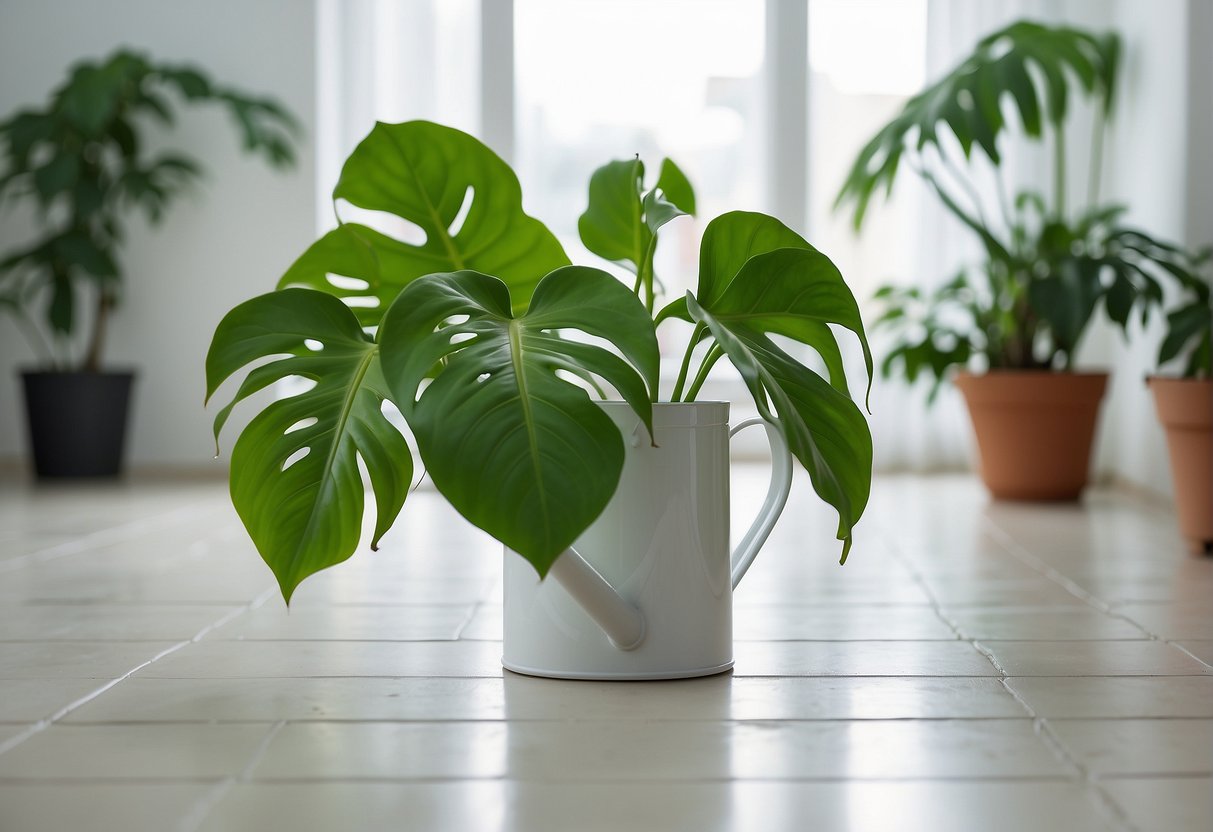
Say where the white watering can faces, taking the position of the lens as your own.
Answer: facing the viewer and to the left of the viewer

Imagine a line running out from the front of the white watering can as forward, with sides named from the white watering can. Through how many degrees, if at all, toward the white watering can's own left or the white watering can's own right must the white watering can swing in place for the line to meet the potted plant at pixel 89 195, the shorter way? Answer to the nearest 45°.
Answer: approximately 90° to the white watering can's own right

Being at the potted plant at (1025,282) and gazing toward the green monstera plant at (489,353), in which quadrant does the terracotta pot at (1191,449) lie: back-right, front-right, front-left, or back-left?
front-left

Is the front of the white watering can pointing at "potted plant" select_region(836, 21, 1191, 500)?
no

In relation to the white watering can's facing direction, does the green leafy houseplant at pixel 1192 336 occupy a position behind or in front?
behind

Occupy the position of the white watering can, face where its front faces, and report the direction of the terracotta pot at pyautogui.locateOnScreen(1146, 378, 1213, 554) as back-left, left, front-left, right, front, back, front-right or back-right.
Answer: back

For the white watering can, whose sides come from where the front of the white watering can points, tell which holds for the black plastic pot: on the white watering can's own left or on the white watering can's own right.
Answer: on the white watering can's own right
